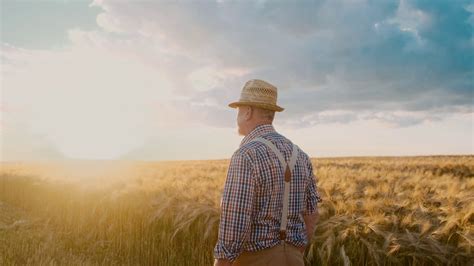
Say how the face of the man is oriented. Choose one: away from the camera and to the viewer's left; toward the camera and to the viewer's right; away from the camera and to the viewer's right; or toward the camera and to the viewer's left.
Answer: away from the camera and to the viewer's left

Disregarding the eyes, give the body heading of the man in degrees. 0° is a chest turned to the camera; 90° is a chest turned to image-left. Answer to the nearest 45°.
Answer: approximately 135°
